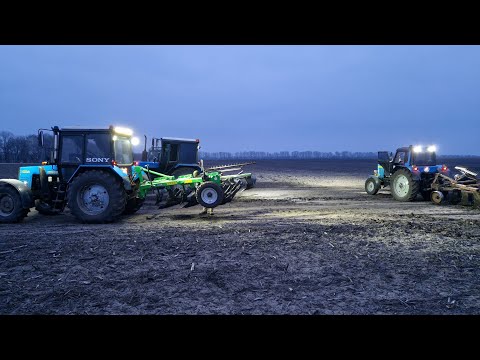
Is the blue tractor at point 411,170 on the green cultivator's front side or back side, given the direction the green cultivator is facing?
on the back side

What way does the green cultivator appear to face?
to the viewer's left

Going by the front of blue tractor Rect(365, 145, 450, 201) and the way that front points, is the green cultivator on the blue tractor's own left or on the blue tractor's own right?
on the blue tractor's own left

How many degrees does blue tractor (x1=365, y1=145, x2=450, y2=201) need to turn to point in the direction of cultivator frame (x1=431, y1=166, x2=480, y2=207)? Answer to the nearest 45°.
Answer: approximately 180°

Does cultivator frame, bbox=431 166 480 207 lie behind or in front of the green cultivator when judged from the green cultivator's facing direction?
behind

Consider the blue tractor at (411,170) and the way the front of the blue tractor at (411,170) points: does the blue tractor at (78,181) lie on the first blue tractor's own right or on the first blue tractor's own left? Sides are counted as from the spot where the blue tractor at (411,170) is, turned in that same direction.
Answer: on the first blue tractor's own left
